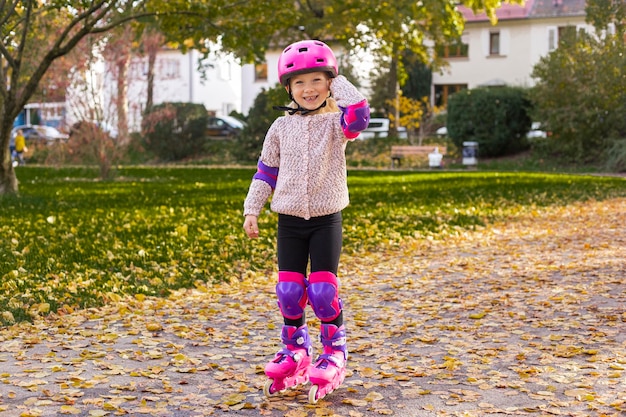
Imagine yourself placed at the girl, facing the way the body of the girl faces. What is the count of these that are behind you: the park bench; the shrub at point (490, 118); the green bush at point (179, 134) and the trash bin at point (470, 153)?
4

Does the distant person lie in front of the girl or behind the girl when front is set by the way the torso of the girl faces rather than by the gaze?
behind

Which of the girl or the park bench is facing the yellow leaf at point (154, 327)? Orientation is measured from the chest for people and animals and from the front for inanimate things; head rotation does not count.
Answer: the park bench

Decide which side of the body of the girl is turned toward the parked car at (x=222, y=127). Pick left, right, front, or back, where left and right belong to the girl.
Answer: back

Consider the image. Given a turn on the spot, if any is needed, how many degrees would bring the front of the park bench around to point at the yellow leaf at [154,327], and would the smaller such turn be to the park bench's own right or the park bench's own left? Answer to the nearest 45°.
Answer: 0° — it already faces it

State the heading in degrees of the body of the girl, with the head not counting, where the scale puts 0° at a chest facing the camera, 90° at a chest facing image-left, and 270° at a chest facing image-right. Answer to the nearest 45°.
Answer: approximately 0°

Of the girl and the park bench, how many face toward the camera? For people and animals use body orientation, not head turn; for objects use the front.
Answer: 2

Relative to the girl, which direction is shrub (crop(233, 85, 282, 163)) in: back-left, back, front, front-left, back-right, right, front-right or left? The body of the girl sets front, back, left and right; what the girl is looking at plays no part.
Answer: back

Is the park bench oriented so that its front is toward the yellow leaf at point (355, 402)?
yes

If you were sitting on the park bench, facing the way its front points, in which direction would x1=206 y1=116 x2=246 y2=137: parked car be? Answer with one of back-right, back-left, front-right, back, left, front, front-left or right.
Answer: back-right
